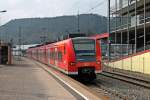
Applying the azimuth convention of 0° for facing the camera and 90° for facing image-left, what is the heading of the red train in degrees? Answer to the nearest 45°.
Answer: approximately 315°
